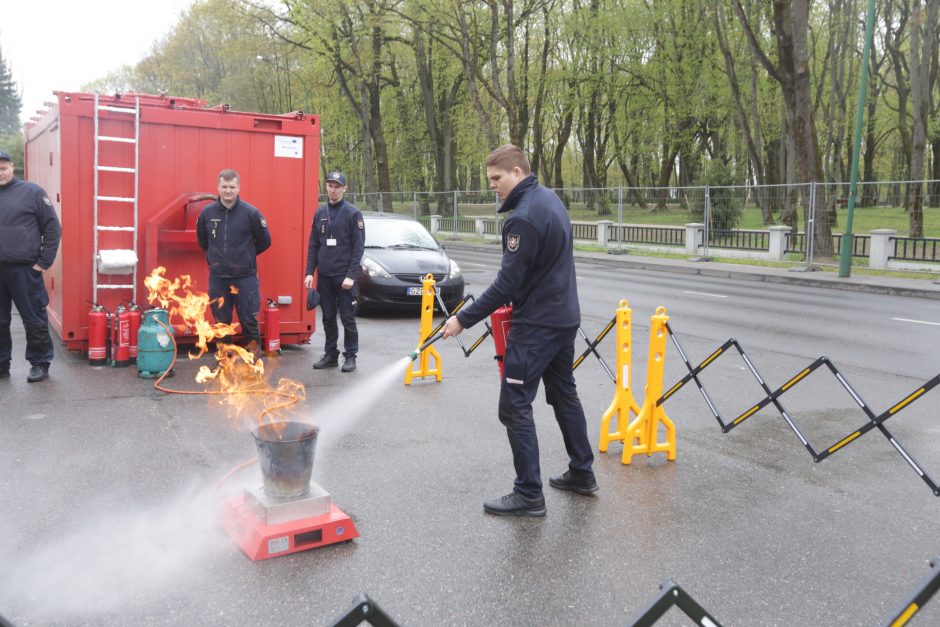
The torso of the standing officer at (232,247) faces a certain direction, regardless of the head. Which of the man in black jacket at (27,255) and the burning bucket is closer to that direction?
the burning bucket

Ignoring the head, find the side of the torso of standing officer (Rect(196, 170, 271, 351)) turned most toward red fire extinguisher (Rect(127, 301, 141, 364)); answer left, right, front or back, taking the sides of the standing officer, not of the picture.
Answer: right

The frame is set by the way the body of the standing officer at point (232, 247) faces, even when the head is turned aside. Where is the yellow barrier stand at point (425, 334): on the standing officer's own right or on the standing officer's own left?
on the standing officer's own left

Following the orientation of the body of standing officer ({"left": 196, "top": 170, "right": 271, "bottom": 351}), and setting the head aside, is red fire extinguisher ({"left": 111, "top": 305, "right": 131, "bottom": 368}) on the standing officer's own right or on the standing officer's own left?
on the standing officer's own right

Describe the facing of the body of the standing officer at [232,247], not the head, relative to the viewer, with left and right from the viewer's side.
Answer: facing the viewer

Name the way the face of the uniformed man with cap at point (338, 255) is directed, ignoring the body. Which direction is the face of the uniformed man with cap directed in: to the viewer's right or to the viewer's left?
to the viewer's left

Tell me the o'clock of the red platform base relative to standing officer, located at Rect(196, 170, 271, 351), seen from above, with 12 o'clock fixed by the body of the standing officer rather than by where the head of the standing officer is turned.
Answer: The red platform base is roughly at 12 o'clock from the standing officer.

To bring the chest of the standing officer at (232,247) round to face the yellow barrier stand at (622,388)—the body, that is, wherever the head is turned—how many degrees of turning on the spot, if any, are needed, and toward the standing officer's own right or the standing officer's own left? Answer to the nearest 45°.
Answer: approximately 45° to the standing officer's own left

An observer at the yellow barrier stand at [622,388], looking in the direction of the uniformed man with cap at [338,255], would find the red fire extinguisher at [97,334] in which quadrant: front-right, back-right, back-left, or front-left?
front-left

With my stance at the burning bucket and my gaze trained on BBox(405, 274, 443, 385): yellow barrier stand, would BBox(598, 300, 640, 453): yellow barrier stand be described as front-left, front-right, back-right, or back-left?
front-right

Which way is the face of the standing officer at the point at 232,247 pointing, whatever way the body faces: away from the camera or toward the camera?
toward the camera

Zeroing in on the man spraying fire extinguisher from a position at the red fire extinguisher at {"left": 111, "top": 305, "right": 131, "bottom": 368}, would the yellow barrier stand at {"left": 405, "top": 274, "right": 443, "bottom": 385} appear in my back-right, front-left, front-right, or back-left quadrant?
front-left

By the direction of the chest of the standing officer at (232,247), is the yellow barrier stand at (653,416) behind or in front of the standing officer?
in front

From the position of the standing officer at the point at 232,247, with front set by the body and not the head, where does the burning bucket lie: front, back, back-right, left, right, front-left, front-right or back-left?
front
